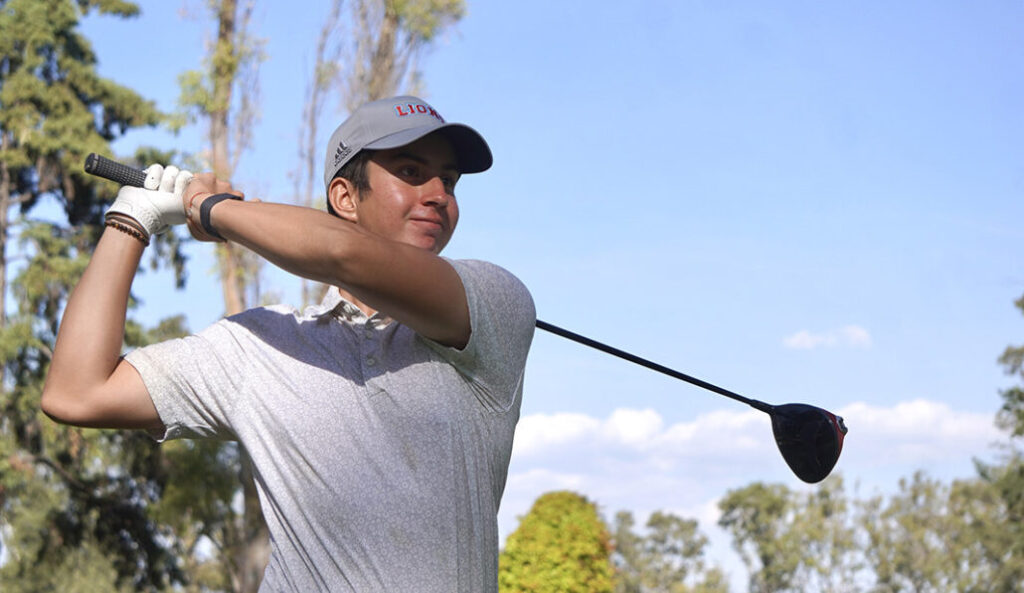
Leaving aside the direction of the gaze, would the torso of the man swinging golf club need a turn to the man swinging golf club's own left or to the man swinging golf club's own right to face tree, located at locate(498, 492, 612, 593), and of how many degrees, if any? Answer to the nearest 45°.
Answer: approximately 180°

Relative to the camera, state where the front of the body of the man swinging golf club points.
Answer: toward the camera

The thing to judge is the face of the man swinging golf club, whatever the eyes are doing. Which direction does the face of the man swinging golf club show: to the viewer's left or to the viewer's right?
to the viewer's right

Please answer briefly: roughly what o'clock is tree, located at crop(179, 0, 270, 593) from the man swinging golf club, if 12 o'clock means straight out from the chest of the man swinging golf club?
The tree is roughly at 6 o'clock from the man swinging golf club.

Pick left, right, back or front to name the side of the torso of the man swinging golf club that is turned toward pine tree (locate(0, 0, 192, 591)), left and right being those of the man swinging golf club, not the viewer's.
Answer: back

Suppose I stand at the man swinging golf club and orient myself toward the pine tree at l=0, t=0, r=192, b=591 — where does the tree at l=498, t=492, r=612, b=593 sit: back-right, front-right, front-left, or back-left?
front-right
